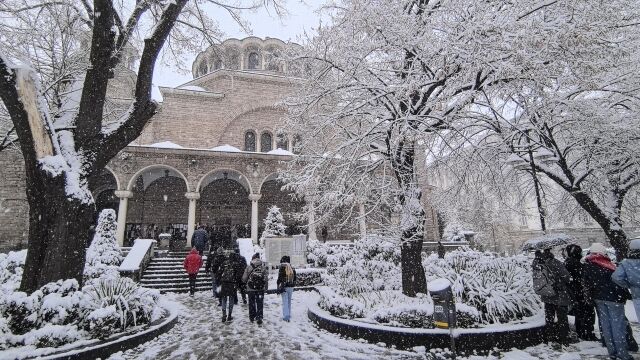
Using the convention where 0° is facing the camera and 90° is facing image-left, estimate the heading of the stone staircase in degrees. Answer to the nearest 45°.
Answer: approximately 0°

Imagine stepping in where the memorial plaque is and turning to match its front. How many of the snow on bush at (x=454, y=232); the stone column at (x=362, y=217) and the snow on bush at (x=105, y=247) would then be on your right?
1

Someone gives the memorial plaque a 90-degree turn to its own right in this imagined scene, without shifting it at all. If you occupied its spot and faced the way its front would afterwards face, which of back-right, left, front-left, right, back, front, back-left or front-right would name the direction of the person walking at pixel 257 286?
left

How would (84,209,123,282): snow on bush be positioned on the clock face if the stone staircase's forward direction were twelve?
The snow on bush is roughly at 3 o'clock from the stone staircase.

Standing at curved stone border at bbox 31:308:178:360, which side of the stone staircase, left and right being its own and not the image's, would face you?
front

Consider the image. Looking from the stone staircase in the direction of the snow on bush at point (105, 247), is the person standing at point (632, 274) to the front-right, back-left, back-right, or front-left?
back-left

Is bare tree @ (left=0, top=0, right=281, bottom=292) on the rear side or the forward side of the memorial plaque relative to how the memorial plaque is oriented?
on the forward side

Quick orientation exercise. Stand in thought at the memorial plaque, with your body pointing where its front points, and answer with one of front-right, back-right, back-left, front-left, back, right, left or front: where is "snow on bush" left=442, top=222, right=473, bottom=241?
back-left

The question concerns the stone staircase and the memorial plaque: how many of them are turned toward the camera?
2

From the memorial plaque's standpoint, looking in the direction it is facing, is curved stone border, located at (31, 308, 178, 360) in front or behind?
in front

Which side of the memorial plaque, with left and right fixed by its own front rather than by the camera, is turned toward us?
front
